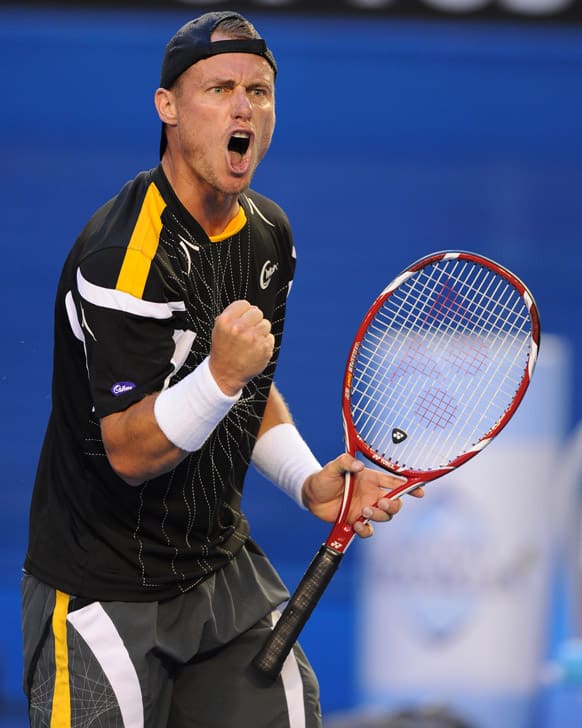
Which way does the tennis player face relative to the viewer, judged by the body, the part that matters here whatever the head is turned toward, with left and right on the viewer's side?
facing the viewer and to the right of the viewer

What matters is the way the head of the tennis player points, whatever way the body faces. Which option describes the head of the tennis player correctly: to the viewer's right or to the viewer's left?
to the viewer's right
